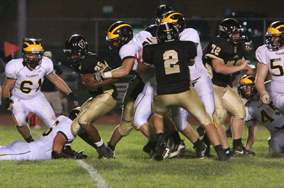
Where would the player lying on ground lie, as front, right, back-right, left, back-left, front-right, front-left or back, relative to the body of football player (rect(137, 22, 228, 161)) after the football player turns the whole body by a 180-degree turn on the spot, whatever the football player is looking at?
right

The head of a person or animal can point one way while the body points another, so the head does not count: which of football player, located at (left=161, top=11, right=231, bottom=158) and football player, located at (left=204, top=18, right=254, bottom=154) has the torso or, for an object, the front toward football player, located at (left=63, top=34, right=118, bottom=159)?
football player, located at (left=161, top=11, right=231, bottom=158)

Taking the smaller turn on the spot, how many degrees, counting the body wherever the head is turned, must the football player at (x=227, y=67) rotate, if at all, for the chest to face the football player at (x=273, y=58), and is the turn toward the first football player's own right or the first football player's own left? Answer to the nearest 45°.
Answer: approximately 45° to the first football player's own left

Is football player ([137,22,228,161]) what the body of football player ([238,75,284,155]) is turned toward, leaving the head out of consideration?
yes

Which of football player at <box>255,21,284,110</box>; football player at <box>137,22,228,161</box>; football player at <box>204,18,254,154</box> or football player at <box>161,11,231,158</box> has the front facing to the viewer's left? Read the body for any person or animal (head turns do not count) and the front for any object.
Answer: football player at <box>161,11,231,158</box>

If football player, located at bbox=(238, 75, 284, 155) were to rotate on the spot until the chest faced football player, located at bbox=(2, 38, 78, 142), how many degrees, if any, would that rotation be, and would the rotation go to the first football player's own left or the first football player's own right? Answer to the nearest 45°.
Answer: approximately 45° to the first football player's own right

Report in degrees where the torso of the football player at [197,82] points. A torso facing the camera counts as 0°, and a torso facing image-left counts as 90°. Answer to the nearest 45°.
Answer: approximately 90°

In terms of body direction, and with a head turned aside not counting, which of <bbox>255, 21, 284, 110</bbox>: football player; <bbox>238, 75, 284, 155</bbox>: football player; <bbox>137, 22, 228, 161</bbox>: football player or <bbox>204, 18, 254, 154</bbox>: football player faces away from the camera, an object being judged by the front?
<bbox>137, 22, 228, 161</bbox>: football player

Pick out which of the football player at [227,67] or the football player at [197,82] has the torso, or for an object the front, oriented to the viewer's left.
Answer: the football player at [197,82]
